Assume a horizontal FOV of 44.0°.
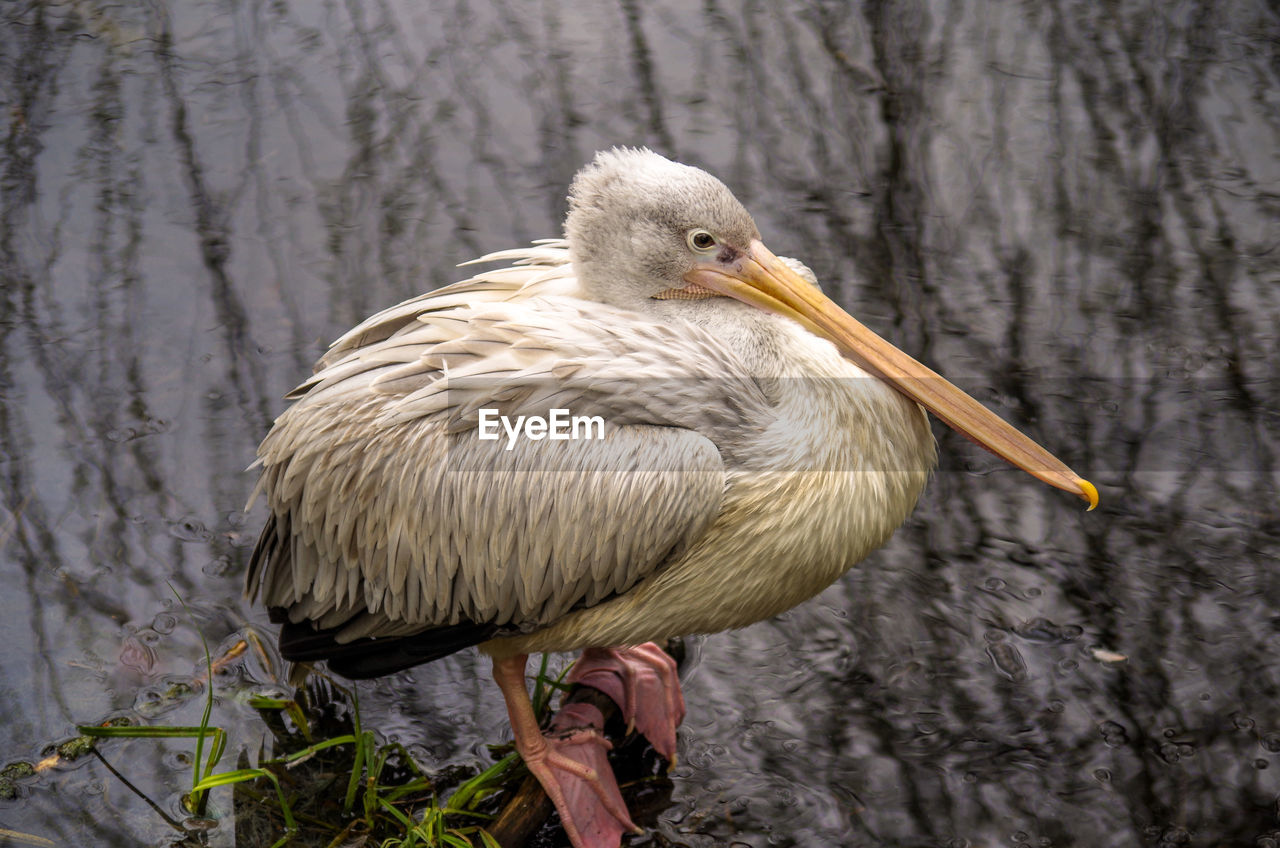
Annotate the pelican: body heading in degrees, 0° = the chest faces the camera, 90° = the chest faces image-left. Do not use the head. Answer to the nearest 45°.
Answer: approximately 270°
